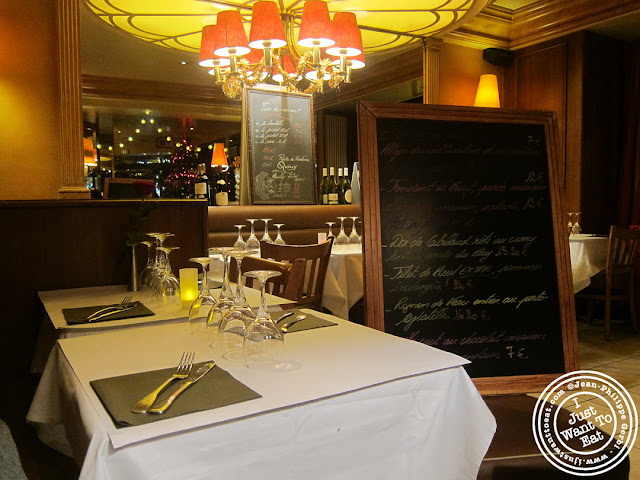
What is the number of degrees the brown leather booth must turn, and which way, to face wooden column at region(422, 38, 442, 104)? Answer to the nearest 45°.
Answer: approximately 135° to its left

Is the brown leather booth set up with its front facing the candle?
yes

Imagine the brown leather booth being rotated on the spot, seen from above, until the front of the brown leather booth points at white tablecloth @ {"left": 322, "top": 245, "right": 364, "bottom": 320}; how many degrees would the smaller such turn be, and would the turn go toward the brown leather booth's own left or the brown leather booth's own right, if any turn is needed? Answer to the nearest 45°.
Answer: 0° — it already faces it

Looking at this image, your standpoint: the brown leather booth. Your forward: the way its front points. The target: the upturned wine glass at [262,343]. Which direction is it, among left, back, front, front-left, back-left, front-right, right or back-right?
front

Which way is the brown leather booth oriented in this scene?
toward the camera

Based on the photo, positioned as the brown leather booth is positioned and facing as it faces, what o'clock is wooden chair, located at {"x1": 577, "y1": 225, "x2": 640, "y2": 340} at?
The wooden chair is roughly at 9 o'clock from the brown leather booth.

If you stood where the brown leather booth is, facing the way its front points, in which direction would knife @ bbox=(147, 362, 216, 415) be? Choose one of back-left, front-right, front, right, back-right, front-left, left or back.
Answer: front

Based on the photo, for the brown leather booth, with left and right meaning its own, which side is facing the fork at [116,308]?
front

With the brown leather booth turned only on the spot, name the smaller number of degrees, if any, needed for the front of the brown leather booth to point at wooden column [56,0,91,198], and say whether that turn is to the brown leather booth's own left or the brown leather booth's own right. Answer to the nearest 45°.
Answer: approximately 45° to the brown leather booth's own right

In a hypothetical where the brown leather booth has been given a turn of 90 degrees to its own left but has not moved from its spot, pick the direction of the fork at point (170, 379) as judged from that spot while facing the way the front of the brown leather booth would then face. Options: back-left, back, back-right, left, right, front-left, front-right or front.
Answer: right

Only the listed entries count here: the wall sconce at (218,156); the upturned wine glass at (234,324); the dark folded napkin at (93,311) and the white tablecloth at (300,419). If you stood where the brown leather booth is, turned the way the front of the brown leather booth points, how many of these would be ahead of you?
3

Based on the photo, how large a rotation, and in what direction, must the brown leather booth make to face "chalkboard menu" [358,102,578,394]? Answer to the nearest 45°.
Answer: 0° — it already faces it

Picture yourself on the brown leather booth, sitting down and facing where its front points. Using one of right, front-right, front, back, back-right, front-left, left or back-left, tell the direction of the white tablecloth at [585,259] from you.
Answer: left

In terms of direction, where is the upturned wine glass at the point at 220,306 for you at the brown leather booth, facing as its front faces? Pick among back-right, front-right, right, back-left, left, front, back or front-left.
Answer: front
